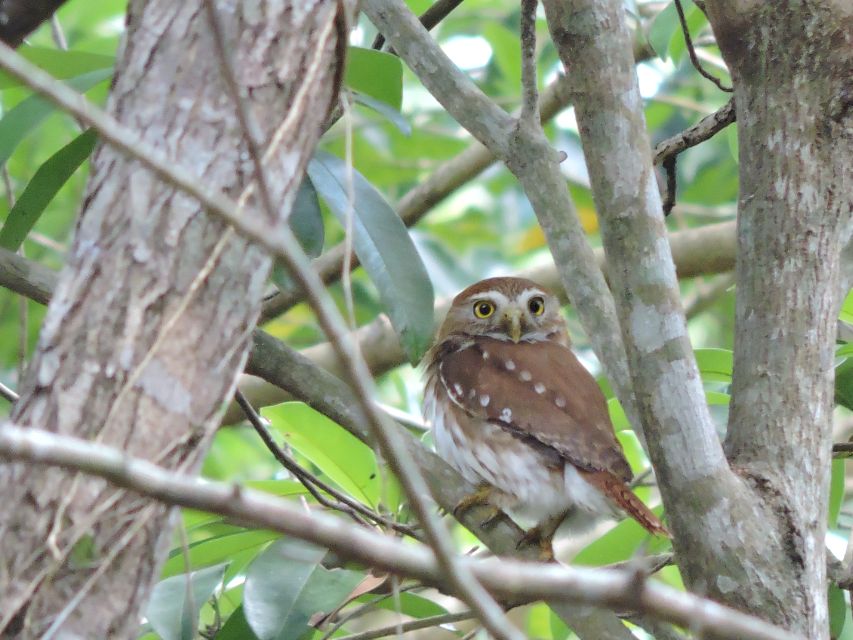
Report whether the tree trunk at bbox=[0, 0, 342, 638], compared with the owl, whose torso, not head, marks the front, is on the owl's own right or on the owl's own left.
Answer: on the owl's own left

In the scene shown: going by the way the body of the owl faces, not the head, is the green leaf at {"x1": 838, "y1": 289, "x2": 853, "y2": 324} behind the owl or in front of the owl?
behind

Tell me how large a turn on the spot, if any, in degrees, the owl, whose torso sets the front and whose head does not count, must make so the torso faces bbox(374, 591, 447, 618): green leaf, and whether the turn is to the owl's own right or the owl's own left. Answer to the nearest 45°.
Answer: approximately 90° to the owl's own left

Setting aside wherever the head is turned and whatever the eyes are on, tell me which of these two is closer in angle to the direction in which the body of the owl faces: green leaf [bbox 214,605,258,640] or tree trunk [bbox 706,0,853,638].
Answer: the green leaf

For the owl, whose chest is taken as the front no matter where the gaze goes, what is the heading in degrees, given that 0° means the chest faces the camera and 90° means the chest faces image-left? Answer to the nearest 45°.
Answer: approximately 90°
